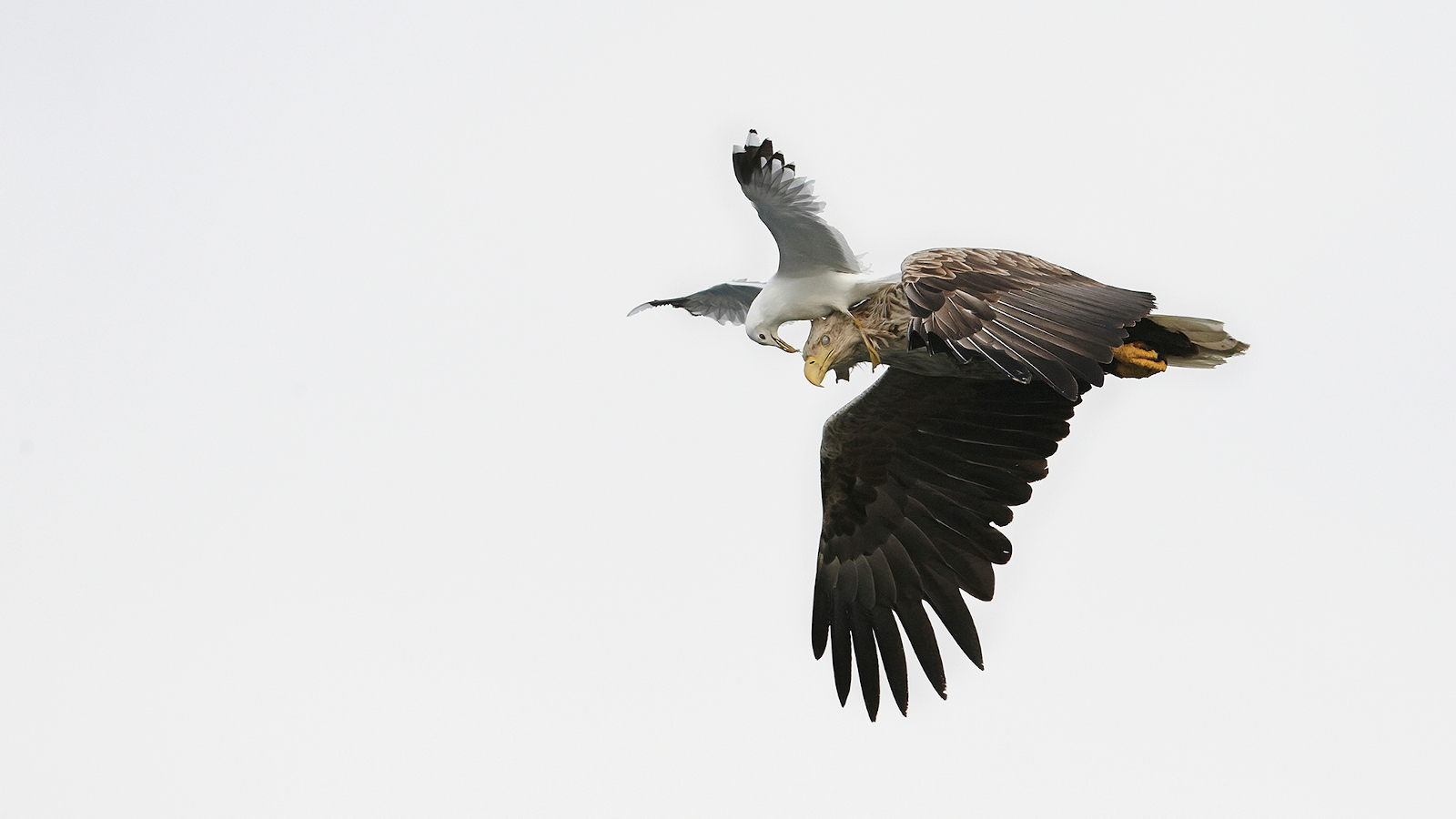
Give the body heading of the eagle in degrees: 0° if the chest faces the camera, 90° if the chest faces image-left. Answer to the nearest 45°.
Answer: approximately 90°
